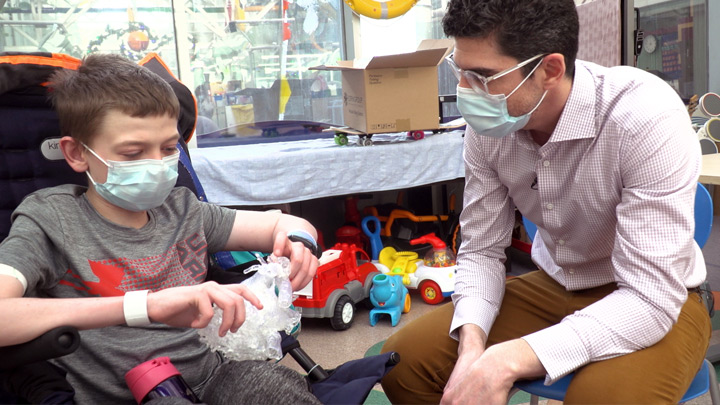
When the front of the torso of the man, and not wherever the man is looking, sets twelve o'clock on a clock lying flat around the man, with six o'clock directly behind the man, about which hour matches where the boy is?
The boy is roughly at 1 o'clock from the man.

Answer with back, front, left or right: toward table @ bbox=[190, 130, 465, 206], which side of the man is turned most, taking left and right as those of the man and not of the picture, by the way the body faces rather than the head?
right

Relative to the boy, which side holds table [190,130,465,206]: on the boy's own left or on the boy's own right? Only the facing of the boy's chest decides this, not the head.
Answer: on the boy's own left

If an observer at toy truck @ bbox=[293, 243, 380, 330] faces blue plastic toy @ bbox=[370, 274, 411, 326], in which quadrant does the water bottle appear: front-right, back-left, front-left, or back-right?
back-right

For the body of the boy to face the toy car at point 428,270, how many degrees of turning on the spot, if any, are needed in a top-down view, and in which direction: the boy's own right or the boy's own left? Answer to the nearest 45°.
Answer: approximately 90° to the boy's own left

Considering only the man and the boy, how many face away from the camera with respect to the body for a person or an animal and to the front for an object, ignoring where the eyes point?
0

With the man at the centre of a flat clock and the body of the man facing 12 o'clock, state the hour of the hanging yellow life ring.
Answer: The hanging yellow life ring is roughly at 4 o'clock from the man.

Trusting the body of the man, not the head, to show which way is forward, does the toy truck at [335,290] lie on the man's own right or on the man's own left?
on the man's own right

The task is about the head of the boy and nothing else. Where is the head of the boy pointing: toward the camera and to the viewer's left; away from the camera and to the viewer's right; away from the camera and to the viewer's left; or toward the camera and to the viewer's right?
toward the camera and to the viewer's right

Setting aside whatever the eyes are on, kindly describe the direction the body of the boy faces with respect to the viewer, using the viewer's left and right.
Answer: facing the viewer and to the right of the viewer

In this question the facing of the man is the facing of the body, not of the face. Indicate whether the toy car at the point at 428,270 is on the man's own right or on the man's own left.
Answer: on the man's own right

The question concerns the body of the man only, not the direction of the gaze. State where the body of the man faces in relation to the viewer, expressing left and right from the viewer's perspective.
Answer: facing the viewer and to the left of the viewer

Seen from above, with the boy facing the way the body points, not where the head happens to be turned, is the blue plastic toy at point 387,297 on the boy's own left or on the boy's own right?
on the boy's own left
